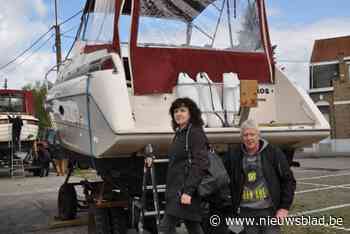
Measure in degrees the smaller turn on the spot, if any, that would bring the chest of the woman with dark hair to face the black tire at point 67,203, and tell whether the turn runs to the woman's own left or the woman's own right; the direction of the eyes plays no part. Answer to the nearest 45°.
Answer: approximately 90° to the woman's own right

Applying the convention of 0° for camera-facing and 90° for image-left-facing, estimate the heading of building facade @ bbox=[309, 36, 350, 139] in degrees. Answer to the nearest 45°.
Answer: approximately 45°

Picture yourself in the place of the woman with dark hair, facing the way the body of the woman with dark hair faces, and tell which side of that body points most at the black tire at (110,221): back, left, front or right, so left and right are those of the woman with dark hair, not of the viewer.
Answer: right

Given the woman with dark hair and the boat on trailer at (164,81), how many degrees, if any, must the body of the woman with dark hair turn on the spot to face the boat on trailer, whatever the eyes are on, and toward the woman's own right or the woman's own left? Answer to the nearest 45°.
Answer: approximately 135° to the woman's own right

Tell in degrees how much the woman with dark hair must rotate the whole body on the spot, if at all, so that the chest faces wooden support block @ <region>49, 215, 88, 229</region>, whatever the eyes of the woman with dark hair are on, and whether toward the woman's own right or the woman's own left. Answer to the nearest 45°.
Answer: approximately 90° to the woman's own right
